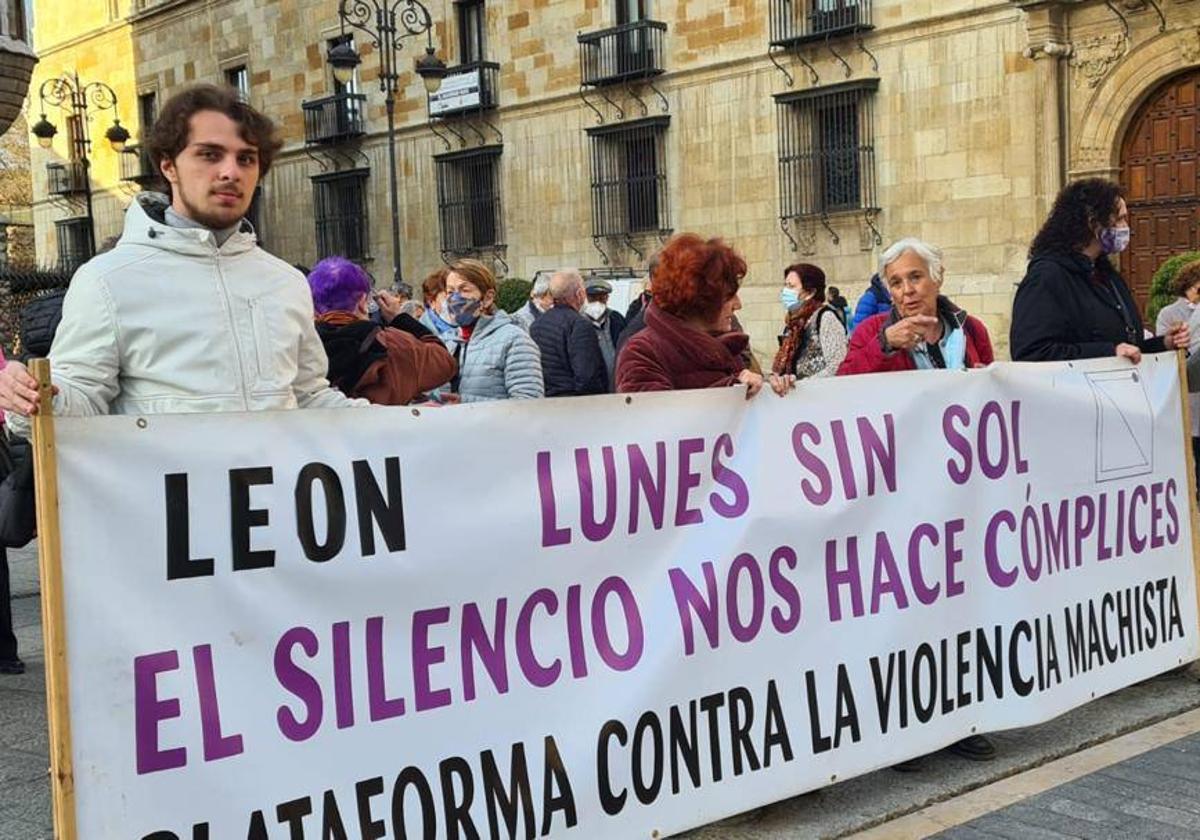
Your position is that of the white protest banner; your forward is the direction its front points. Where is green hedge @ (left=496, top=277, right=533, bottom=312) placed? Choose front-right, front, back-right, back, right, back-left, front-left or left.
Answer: back-left

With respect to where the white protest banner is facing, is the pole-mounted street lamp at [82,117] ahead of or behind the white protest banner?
behind

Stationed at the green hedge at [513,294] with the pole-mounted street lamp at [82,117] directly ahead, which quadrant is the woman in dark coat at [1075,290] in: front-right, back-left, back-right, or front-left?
back-left

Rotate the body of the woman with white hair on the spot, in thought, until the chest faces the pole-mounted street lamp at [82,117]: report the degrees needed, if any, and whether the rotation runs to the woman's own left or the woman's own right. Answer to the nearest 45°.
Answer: approximately 135° to the woman's own right

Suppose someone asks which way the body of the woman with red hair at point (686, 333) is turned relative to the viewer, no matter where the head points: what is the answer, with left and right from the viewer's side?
facing to the right of the viewer

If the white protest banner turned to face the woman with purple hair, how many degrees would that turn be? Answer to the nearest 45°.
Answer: approximately 180°

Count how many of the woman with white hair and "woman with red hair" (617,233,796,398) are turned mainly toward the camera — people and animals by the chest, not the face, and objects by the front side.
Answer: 1

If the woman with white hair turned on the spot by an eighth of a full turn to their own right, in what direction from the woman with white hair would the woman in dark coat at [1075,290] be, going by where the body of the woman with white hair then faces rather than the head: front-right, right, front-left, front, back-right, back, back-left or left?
back

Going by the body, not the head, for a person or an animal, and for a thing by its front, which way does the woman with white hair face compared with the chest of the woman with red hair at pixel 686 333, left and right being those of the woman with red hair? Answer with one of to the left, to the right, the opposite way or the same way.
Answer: to the right
